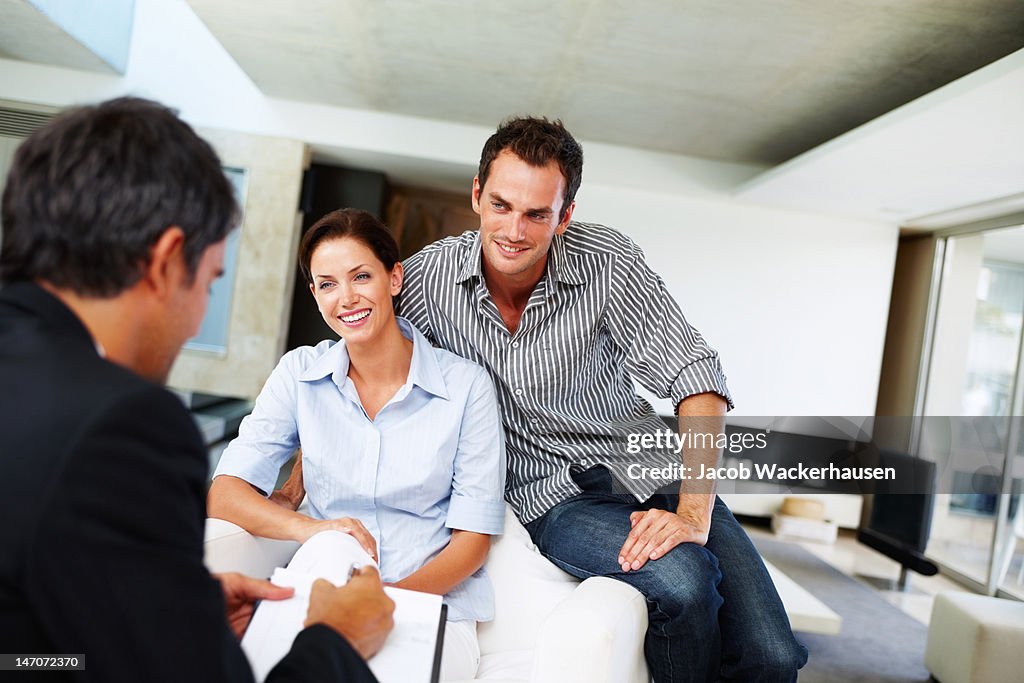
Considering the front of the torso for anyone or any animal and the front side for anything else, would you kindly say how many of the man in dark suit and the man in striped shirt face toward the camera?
1

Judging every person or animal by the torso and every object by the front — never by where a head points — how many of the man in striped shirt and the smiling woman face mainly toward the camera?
2

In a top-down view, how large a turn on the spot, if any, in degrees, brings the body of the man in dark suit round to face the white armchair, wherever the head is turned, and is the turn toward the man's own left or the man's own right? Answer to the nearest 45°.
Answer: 0° — they already face it

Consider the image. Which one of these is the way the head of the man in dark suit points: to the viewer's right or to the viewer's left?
to the viewer's right

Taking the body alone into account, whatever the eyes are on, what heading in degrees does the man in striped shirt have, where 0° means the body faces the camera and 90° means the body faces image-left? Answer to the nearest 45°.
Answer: approximately 0°

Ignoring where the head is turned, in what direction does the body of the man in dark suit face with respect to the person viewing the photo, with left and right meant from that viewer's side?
facing away from the viewer and to the right of the viewer

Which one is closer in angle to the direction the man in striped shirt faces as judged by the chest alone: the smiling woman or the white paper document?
the white paper document

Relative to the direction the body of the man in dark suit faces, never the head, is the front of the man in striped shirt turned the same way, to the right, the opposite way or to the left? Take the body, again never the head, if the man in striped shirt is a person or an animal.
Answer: the opposite way

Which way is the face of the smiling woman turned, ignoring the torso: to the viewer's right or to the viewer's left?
to the viewer's left

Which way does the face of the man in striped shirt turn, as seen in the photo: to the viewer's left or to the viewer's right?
to the viewer's left

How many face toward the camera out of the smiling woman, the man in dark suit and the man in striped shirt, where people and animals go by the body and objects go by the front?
2

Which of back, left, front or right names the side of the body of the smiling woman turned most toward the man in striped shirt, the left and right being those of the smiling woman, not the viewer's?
left
